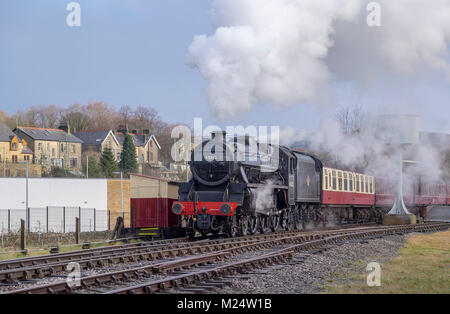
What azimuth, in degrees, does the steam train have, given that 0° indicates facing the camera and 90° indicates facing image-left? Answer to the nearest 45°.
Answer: approximately 45°

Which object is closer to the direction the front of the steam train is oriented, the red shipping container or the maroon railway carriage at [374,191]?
the red shipping container

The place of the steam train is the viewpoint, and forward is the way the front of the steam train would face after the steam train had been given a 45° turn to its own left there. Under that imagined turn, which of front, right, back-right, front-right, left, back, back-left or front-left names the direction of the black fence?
back-right
